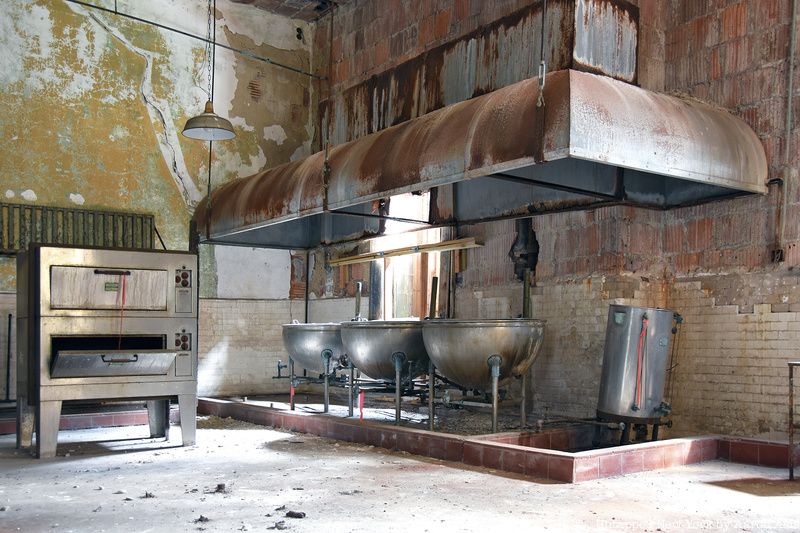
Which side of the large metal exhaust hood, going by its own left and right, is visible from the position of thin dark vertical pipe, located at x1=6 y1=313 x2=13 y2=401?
right

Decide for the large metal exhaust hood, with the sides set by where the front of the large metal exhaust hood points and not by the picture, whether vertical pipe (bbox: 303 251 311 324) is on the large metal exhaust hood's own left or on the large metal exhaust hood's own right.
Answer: on the large metal exhaust hood's own right

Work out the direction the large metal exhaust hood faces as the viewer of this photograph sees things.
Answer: facing the viewer and to the left of the viewer

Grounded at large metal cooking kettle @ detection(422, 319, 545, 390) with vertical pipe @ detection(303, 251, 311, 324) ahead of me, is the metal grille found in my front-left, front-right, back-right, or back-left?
front-left

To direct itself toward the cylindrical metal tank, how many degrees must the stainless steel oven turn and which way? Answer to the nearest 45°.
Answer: approximately 90° to its left

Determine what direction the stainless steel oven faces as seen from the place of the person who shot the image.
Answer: facing the viewer

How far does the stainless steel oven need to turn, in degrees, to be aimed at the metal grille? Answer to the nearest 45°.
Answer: approximately 180°

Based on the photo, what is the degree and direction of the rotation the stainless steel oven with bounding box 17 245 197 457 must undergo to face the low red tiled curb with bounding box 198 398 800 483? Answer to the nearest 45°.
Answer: approximately 45° to its left

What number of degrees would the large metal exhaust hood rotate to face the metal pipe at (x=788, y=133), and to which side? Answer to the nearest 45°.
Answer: approximately 135° to its left

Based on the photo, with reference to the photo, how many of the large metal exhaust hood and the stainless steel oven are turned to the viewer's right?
0

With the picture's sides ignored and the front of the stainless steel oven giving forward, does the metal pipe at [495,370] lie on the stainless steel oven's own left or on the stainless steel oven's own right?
on the stainless steel oven's own left
